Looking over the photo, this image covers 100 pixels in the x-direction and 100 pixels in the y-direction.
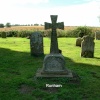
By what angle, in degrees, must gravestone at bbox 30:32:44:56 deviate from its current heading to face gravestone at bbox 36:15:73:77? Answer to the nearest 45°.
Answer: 0° — it already faces it

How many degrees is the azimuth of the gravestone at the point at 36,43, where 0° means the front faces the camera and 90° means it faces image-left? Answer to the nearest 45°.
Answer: approximately 0°

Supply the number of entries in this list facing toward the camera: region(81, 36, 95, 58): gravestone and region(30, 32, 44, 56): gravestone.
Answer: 2

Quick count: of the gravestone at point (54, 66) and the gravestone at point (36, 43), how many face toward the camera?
2

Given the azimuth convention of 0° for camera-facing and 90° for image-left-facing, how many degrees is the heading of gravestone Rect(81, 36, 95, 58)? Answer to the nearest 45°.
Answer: approximately 0°

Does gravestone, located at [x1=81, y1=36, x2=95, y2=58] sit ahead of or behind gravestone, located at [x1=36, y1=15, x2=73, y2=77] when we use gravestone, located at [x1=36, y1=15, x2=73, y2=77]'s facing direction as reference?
behind

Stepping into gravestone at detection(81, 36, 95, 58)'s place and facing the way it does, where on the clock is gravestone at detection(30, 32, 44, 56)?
gravestone at detection(30, 32, 44, 56) is roughly at 3 o'clock from gravestone at detection(81, 36, 95, 58).

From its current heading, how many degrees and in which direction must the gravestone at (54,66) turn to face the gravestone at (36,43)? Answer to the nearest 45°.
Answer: approximately 180°

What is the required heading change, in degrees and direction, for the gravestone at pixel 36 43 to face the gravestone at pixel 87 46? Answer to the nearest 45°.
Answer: approximately 90° to its left

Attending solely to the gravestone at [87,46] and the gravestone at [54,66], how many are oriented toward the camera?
2
